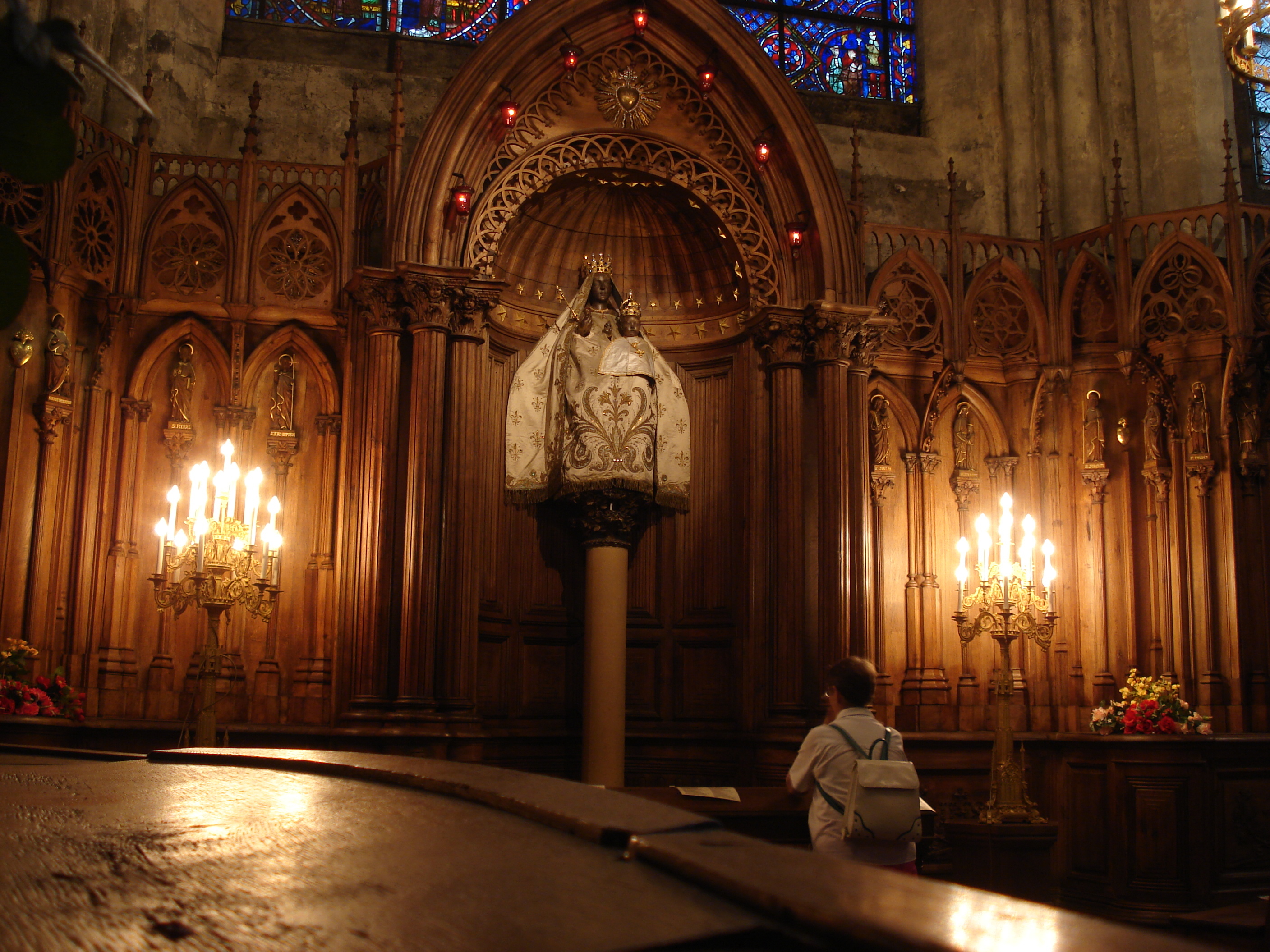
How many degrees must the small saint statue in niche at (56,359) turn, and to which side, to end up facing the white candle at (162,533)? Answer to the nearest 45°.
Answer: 0° — it already faces it

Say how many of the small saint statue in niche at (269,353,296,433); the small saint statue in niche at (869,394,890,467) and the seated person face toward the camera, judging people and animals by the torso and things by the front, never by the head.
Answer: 2

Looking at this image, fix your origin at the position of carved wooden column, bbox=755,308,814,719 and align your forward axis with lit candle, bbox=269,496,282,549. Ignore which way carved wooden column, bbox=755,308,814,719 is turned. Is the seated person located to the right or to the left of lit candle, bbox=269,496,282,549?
left

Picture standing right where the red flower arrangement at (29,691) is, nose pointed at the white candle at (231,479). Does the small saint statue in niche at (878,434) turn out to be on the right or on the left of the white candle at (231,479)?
left

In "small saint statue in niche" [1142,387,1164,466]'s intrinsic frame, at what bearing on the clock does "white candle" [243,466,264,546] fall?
The white candle is roughly at 12 o'clock from the small saint statue in niche.

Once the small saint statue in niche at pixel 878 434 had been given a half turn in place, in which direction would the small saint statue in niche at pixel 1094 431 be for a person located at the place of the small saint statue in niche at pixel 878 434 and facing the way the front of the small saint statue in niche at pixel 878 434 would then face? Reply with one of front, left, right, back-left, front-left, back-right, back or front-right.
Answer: right

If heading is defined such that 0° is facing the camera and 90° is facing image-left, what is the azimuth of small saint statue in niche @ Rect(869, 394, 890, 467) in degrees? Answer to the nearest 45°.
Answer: approximately 0°

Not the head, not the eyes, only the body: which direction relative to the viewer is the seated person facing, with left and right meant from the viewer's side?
facing away from the viewer and to the left of the viewer

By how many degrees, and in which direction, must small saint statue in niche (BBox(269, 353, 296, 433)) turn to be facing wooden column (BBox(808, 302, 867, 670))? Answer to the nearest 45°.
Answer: approximately 90° to its left

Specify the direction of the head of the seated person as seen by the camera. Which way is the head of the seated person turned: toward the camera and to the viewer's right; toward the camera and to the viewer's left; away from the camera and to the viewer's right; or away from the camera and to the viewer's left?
away from the camera and to the viewer's left

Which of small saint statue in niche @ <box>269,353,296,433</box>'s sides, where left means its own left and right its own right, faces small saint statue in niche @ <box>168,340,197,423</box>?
right

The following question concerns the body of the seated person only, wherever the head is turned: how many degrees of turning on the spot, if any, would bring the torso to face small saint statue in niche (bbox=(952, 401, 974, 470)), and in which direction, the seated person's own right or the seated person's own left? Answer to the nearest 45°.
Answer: approximately 45° to the seated person's own right

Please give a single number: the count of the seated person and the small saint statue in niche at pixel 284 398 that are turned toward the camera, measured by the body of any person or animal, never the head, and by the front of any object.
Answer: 1

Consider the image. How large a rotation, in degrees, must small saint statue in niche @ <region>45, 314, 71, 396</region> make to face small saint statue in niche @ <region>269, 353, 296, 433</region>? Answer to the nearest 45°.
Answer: approximately 45° to its left
